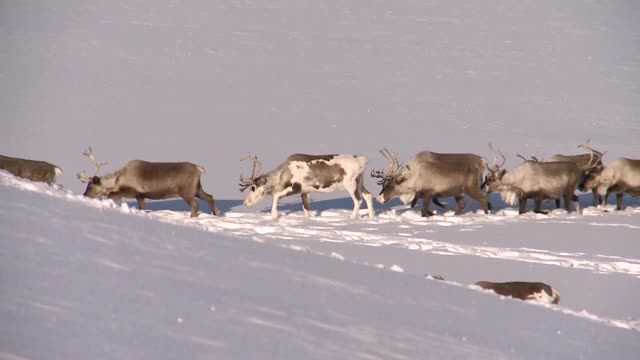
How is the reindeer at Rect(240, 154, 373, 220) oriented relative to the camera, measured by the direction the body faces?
to the viewer's left

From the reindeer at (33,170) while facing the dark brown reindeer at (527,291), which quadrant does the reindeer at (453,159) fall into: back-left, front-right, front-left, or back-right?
front-left

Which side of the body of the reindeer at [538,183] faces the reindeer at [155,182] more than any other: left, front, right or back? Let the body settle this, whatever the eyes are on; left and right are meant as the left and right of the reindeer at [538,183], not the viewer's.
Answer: front

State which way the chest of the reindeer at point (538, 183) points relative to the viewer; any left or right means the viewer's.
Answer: facing to the left of the viewer

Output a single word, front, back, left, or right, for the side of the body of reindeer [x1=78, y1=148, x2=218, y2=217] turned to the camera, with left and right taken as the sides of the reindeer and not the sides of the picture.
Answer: left

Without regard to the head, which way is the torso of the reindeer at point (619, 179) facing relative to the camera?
to the viewer's left

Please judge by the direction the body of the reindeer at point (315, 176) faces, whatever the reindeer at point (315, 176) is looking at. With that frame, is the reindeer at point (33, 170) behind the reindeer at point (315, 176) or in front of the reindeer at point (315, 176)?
in front

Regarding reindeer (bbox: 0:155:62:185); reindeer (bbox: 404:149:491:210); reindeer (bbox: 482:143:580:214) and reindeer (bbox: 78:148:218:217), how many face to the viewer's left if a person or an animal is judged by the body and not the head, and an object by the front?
4

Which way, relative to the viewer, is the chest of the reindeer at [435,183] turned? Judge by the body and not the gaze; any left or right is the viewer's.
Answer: facing to the left of the viewer

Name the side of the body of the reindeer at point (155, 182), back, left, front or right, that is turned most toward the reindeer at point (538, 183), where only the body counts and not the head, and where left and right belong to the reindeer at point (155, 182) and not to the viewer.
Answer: back

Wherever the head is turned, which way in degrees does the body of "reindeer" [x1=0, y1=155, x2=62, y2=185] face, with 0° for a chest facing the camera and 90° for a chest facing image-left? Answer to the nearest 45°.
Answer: approximately 90°

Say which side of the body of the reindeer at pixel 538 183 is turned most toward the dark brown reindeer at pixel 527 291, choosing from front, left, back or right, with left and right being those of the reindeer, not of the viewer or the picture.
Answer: left

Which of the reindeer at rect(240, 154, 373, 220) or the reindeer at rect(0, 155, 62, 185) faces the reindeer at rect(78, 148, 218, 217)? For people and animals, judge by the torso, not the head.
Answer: the reindeer at rect(240, 154, 373, 220)
